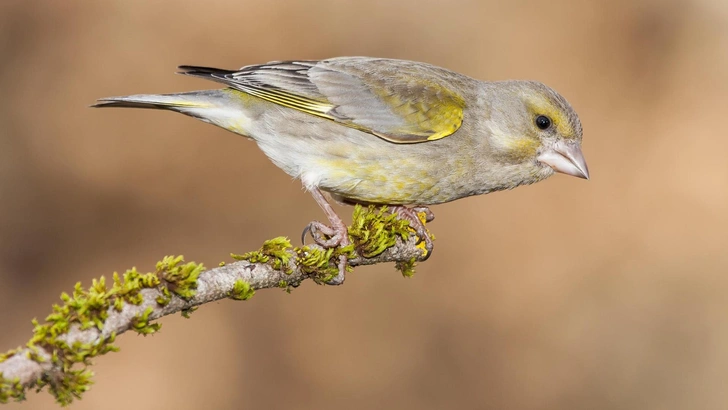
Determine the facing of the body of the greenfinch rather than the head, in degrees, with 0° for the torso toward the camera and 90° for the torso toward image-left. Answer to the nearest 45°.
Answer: approximately 270°

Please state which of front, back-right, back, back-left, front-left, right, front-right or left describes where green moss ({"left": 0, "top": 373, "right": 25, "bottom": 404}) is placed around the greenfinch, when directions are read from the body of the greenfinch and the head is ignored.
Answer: back-right
